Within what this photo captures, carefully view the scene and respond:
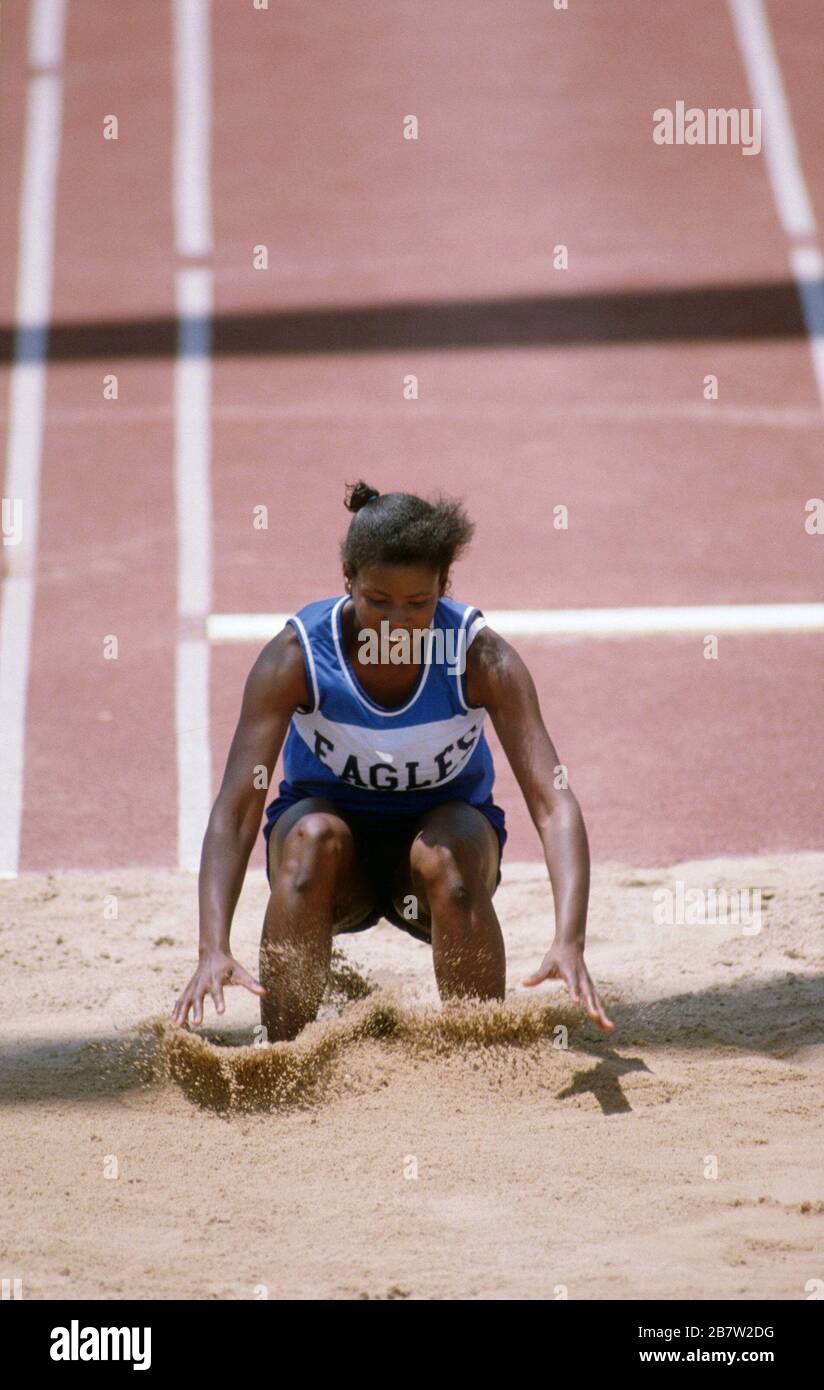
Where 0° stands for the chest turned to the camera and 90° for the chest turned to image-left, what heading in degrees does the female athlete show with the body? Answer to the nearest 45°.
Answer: approximately 0°
